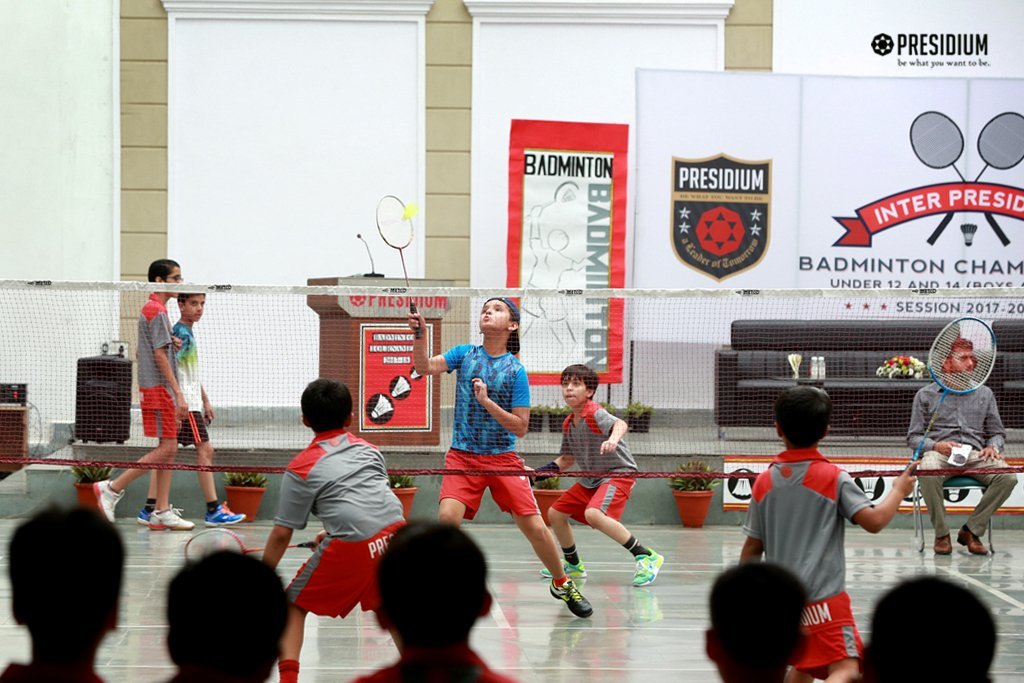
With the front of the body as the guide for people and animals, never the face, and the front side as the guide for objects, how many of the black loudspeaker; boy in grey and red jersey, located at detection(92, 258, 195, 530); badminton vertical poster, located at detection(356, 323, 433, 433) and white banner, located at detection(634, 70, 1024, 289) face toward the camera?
3

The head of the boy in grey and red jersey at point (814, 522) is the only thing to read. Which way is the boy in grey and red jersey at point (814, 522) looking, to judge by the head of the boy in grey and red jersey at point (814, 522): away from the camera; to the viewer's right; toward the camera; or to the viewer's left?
away from the camera

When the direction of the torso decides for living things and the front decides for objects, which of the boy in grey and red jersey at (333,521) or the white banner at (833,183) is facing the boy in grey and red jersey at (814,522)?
the white banner

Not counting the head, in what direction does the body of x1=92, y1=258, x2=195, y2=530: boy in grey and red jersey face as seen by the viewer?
to the viewer's right

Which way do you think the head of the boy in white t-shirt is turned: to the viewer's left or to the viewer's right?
to the viewer's right

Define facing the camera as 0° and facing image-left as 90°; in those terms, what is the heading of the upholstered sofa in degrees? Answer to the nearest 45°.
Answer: approximately 0°

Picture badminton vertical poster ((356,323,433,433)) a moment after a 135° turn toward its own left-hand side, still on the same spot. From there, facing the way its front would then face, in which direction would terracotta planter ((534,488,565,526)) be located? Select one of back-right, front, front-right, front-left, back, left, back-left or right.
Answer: front-right

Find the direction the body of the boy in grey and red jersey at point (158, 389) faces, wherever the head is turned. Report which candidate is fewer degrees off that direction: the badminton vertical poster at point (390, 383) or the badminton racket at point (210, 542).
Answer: the badminton vertical poster

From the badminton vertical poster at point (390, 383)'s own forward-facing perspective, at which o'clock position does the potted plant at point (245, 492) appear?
The potted plant is roughly at 3 o'clock from the badminton vertical poster.

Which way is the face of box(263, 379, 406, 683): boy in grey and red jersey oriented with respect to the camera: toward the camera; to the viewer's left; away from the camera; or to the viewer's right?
away from the camera
